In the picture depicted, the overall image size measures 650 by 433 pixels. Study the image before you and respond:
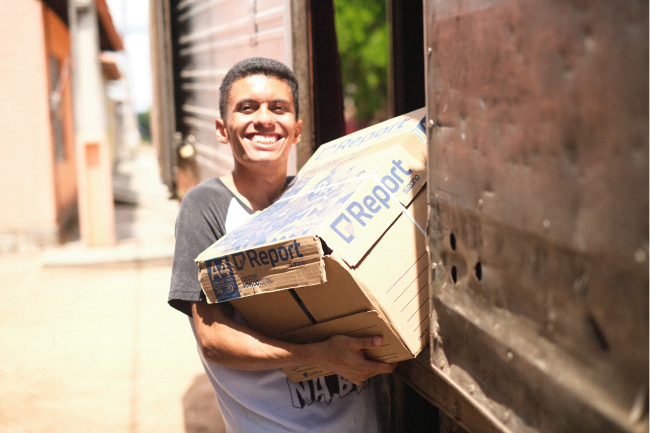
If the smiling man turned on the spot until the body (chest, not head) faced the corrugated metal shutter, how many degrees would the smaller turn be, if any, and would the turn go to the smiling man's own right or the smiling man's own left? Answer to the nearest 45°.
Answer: approximately 135° to the smiling man's own left

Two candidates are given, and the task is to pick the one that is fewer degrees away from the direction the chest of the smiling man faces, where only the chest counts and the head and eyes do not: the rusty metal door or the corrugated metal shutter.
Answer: the rusty metal door

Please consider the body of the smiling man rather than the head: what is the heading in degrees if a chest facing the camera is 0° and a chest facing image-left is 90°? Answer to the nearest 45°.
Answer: approximately 315°
